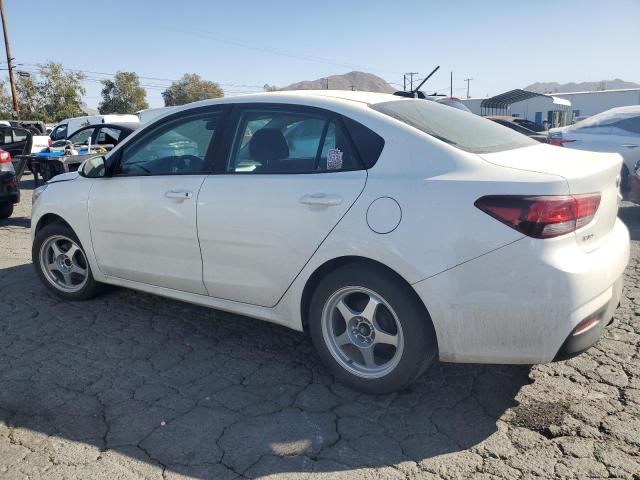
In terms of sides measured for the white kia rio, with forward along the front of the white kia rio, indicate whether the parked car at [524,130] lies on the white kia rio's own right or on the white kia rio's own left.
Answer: on the white kia rio's own right

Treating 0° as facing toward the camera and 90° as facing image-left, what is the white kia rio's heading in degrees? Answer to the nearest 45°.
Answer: approximately 135°

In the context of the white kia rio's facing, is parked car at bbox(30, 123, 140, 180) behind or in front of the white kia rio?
in front

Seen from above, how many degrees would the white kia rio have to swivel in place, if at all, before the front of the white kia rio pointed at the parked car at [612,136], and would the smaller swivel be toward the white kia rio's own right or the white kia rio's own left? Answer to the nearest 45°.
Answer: approximately 90° to the white kia rio's own right

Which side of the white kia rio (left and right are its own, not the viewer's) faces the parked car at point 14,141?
front

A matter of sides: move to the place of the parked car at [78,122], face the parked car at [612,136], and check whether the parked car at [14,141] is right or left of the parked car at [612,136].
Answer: right

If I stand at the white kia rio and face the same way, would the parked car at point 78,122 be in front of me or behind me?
in front

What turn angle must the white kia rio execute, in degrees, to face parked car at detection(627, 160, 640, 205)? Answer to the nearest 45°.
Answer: approximately 90° to its right

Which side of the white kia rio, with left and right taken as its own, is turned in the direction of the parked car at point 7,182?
front
